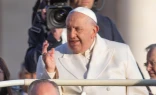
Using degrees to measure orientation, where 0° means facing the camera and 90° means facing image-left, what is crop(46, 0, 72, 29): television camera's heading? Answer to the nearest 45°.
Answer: approximately 0°

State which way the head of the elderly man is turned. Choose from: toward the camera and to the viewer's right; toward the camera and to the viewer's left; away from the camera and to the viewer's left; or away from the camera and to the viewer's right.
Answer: toward the camera and to the viewer's left

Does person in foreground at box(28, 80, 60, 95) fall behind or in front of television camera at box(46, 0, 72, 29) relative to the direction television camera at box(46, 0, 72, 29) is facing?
in front
